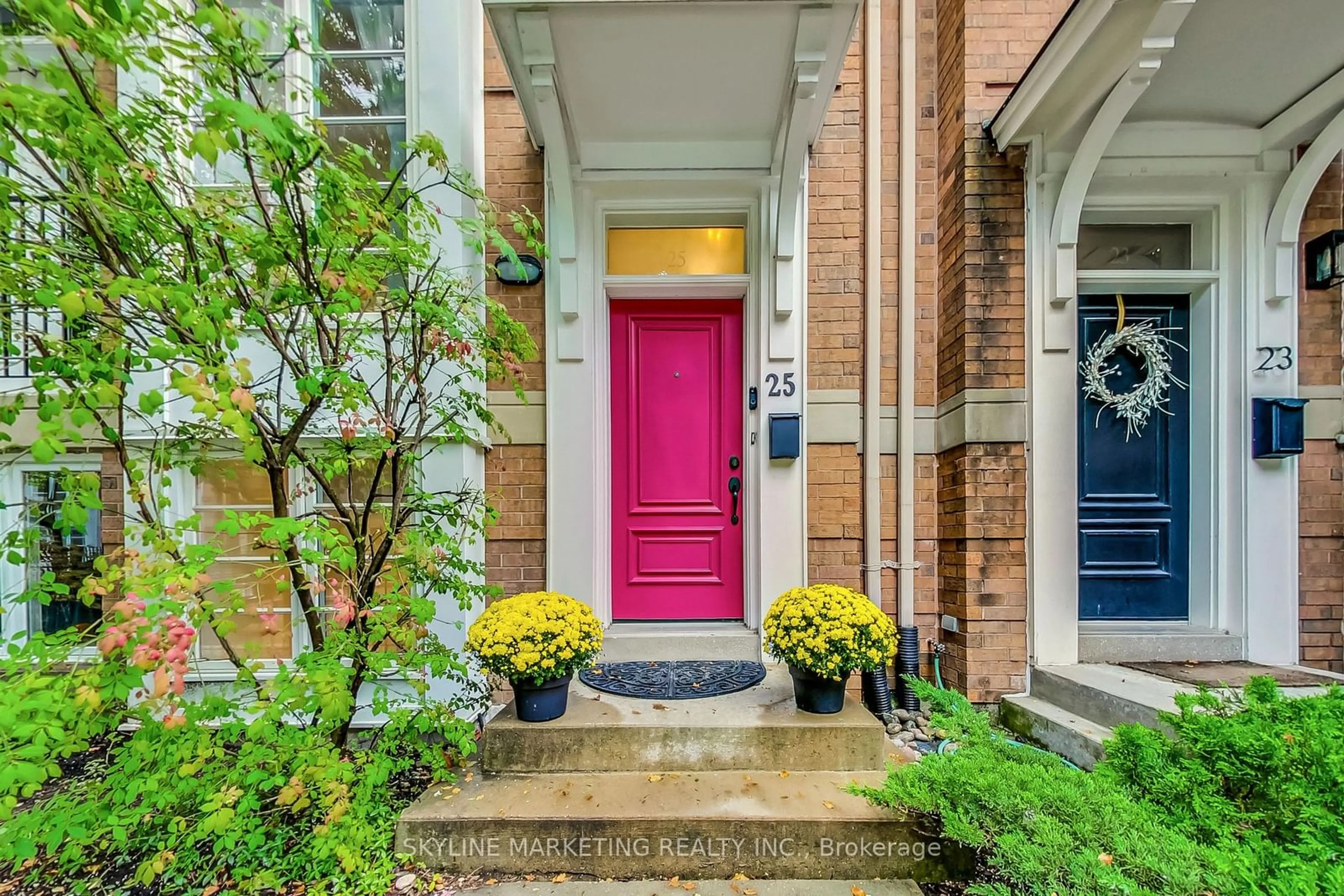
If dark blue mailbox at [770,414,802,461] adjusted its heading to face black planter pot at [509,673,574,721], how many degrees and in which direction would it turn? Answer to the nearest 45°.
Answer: approximately 45° to its right

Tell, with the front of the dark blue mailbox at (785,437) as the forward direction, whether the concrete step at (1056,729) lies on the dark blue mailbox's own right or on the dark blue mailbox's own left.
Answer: on the dark blue mailbox's own left

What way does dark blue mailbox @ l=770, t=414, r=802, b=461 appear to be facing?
toward the camera

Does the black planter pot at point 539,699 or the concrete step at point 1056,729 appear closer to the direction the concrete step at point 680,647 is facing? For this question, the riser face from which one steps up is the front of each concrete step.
the black planter pot

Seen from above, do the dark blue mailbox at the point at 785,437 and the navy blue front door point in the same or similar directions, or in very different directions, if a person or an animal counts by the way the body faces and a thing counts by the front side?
same or similar directions

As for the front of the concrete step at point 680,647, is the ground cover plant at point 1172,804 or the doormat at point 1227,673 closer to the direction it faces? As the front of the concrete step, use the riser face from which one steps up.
the ground cover plant

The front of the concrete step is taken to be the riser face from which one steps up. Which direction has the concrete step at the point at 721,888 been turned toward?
toward the camera

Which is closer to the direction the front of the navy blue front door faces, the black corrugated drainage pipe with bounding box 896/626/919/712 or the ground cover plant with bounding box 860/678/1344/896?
the ground cover plant

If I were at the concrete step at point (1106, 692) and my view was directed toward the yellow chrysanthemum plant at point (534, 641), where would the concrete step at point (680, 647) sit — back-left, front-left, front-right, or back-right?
front-right

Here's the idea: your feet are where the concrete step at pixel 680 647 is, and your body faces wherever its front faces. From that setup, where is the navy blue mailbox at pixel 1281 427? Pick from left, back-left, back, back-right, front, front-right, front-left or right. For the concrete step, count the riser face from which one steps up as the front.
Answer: left

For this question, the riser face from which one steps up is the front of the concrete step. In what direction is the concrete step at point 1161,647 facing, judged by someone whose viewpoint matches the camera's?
facing the viewer

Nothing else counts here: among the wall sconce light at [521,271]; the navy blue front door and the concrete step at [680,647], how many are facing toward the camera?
3

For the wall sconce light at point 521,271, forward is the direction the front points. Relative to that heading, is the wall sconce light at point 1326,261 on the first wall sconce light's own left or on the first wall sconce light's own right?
on the first wall sconce light's own left
